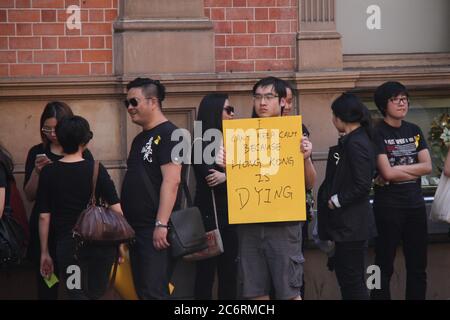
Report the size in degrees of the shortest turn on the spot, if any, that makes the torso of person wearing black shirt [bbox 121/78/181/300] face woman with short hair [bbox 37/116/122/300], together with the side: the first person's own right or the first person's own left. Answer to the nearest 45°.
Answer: approximately 45° to the first person's own right

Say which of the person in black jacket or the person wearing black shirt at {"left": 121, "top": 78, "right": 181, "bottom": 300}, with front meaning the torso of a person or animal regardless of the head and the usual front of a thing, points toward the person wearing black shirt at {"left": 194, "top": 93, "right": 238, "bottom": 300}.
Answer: the person in black jacket

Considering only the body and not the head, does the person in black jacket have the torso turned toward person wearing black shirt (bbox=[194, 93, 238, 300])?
yes

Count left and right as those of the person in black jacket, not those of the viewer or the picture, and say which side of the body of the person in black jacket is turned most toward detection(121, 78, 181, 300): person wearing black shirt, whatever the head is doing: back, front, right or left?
front

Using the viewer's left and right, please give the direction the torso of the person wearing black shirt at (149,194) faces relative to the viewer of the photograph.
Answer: facing the viewer and to the left of the viewer

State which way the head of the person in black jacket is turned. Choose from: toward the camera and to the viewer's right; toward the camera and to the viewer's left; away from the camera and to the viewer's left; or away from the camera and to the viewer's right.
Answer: away from the camera and to the viewer's left

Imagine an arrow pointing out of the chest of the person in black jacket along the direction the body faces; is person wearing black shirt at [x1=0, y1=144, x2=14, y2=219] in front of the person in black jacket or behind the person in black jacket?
in front

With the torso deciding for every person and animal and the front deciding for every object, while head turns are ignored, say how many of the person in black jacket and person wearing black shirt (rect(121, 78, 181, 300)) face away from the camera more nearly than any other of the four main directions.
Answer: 0

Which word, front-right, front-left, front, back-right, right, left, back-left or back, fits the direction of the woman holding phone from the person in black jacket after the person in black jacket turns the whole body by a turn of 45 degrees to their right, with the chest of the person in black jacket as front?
front-left

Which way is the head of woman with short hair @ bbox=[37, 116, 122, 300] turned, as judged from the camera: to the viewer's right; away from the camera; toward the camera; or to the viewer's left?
away from the camera

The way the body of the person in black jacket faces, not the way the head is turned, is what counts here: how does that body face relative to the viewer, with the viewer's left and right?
facing to the left of the viewer

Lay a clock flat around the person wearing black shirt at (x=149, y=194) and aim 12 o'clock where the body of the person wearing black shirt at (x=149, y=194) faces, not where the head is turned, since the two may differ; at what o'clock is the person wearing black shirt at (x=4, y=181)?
the person wearing black shirt at (x=4, y=181) is roughly at 2 o'clock from the person wearing black shirt at (x=149, y=194).
